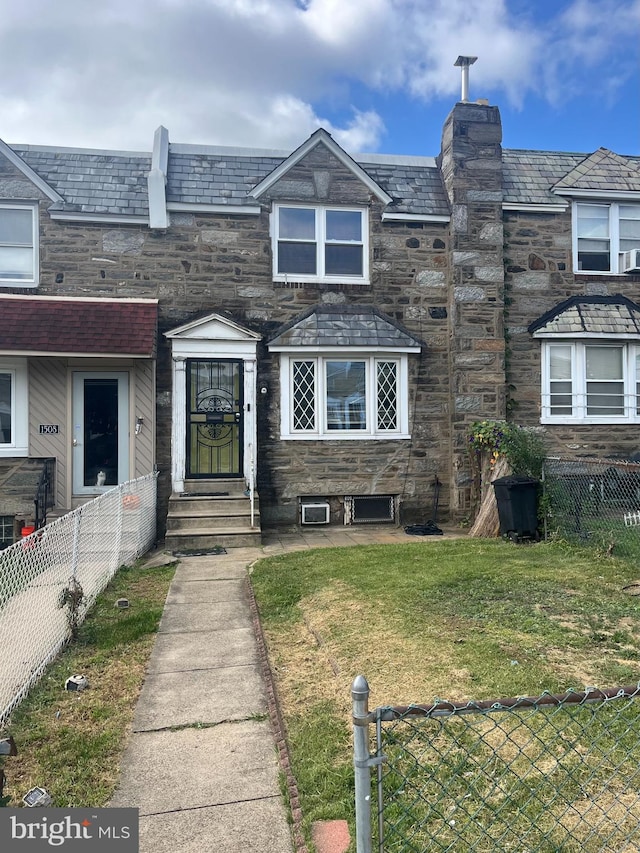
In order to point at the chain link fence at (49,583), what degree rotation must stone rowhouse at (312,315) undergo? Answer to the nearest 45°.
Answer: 0° — it already faces it

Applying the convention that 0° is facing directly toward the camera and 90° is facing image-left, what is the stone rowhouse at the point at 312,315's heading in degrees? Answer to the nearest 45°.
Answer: approximately 0°

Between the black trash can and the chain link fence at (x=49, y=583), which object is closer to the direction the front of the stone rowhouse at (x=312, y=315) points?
the chain link fence

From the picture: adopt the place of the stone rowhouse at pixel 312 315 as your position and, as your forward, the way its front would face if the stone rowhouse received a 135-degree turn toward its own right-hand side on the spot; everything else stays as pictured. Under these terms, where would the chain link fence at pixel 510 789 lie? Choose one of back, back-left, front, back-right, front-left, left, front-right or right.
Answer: back-left
